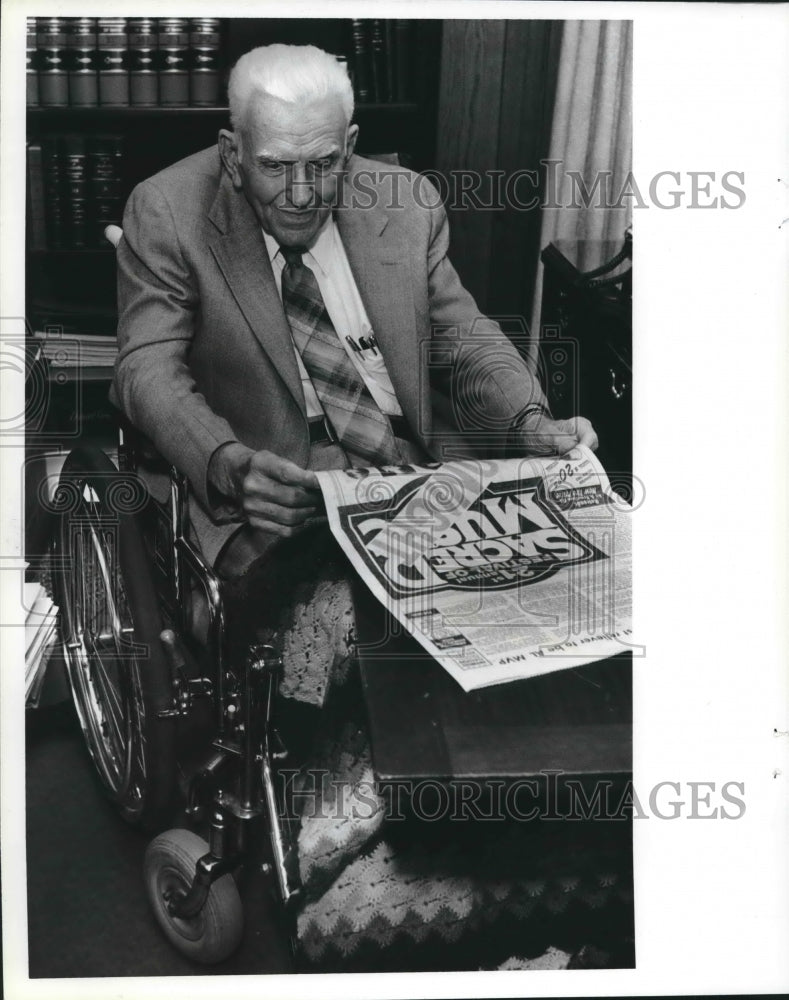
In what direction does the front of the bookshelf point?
toward the camera
